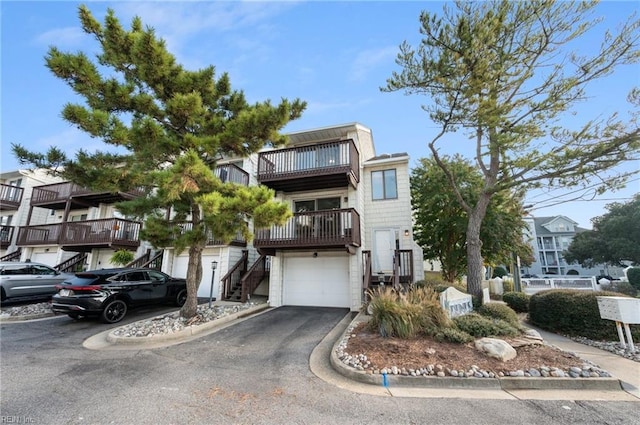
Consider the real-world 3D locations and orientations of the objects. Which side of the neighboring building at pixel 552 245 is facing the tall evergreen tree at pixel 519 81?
front

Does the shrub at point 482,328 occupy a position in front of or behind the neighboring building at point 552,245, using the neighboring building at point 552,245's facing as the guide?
in front

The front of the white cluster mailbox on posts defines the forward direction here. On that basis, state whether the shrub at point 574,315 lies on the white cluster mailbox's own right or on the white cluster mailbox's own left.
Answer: on the white cluster mailbox's own right

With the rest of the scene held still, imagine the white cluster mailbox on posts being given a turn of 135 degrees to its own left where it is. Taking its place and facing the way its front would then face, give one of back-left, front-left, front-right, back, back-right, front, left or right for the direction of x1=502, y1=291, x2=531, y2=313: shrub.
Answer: back-left

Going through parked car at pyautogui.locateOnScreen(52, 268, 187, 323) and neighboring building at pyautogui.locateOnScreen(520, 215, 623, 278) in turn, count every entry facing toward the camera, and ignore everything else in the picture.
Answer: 1

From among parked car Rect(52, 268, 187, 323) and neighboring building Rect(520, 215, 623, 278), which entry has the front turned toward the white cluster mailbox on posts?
the neighboring building

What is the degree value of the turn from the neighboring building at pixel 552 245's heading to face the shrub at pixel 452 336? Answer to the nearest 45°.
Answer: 0° — it already faces it

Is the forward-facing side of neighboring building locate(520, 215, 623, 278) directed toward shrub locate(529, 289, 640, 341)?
yes

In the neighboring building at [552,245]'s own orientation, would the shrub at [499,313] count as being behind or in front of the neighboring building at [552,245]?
in front
